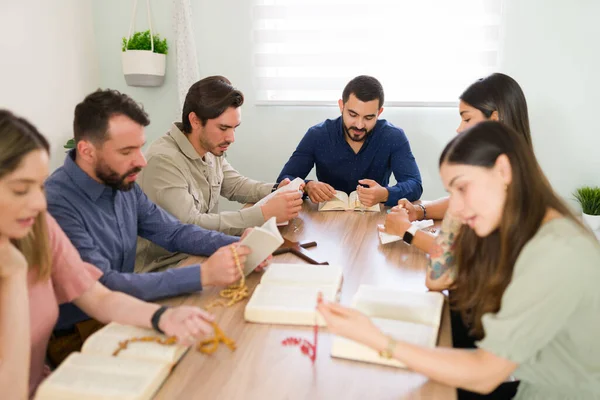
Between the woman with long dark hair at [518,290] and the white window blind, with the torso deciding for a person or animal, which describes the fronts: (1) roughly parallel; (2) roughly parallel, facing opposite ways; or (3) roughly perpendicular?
roughly perpendicular

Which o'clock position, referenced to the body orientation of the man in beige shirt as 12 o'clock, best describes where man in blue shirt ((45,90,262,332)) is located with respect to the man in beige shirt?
The man in blue shirt is roughly at 2 o'clock from the man in beige shirt.

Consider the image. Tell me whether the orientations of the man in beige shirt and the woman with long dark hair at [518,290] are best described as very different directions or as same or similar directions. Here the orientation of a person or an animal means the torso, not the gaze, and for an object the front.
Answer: very different directions

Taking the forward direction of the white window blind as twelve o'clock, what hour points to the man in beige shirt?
The man in beige shirt is roughly at 1 o'clock from the white window blind.

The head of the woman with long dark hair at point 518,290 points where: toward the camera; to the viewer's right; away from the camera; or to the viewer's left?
to the viewer's left

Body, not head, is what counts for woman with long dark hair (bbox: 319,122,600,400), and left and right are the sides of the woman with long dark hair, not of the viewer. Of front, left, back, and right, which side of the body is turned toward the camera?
left

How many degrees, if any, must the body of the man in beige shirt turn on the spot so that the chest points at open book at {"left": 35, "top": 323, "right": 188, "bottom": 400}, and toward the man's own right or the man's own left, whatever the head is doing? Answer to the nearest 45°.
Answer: approximately 45° to the man's own right

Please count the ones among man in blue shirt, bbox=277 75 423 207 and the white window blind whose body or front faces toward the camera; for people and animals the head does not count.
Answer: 2

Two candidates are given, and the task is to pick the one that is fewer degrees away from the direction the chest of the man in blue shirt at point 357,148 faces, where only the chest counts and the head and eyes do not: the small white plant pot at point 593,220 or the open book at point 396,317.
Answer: the open book

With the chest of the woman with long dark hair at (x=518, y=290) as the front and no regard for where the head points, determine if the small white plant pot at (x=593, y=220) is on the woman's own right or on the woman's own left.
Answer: on the woman's own right

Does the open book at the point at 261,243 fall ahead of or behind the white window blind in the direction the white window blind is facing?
ahead

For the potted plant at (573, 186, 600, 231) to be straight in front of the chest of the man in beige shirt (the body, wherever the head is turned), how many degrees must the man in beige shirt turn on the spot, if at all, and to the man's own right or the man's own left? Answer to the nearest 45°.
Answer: approximately 45° to the man's own left
